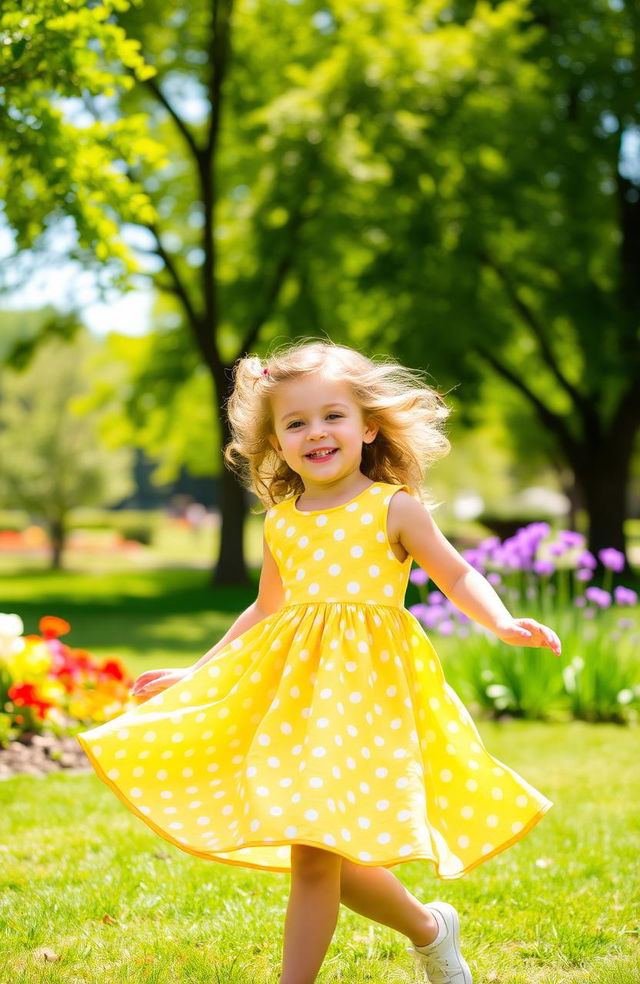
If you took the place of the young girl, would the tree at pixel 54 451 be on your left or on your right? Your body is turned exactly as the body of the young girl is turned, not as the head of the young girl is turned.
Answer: on your right

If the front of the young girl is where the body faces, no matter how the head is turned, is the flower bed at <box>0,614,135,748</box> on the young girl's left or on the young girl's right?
on the young girl's right

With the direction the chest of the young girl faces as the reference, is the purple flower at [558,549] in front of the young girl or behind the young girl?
behind

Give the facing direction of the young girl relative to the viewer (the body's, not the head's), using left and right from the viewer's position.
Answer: facing the viewer and to the left of the viewer

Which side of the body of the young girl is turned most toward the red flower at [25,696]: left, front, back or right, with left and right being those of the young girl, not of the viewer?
right

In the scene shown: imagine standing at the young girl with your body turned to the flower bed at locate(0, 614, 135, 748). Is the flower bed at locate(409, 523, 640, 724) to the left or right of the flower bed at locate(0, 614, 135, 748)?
right
